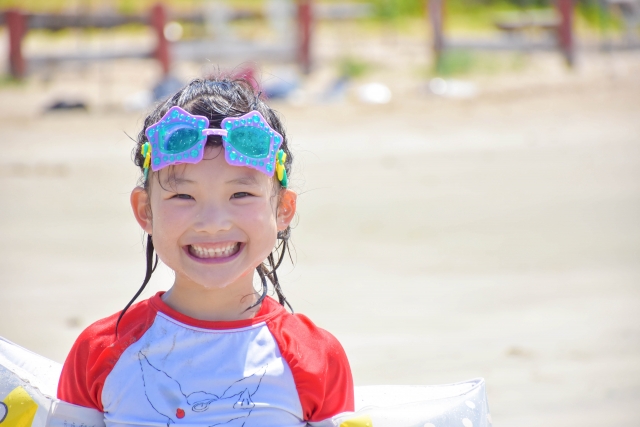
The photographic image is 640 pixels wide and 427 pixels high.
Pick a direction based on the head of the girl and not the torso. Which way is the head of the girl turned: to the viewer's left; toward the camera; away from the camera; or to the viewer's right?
toward the camera

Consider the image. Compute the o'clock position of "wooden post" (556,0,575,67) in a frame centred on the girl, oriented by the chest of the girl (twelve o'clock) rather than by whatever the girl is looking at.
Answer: The wooden post is roughly at 7 o'clock from the girl.

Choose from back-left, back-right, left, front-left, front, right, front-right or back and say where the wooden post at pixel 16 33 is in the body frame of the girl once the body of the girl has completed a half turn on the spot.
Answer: front

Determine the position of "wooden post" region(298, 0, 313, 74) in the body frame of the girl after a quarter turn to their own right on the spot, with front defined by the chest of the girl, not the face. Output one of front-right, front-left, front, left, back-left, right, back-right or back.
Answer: right

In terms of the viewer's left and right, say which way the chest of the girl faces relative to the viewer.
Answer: facing the viewer

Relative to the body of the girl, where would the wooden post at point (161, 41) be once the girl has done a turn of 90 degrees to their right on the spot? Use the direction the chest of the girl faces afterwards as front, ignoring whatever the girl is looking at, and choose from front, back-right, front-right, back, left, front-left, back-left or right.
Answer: right

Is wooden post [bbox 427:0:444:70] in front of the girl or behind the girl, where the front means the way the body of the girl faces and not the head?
behind
